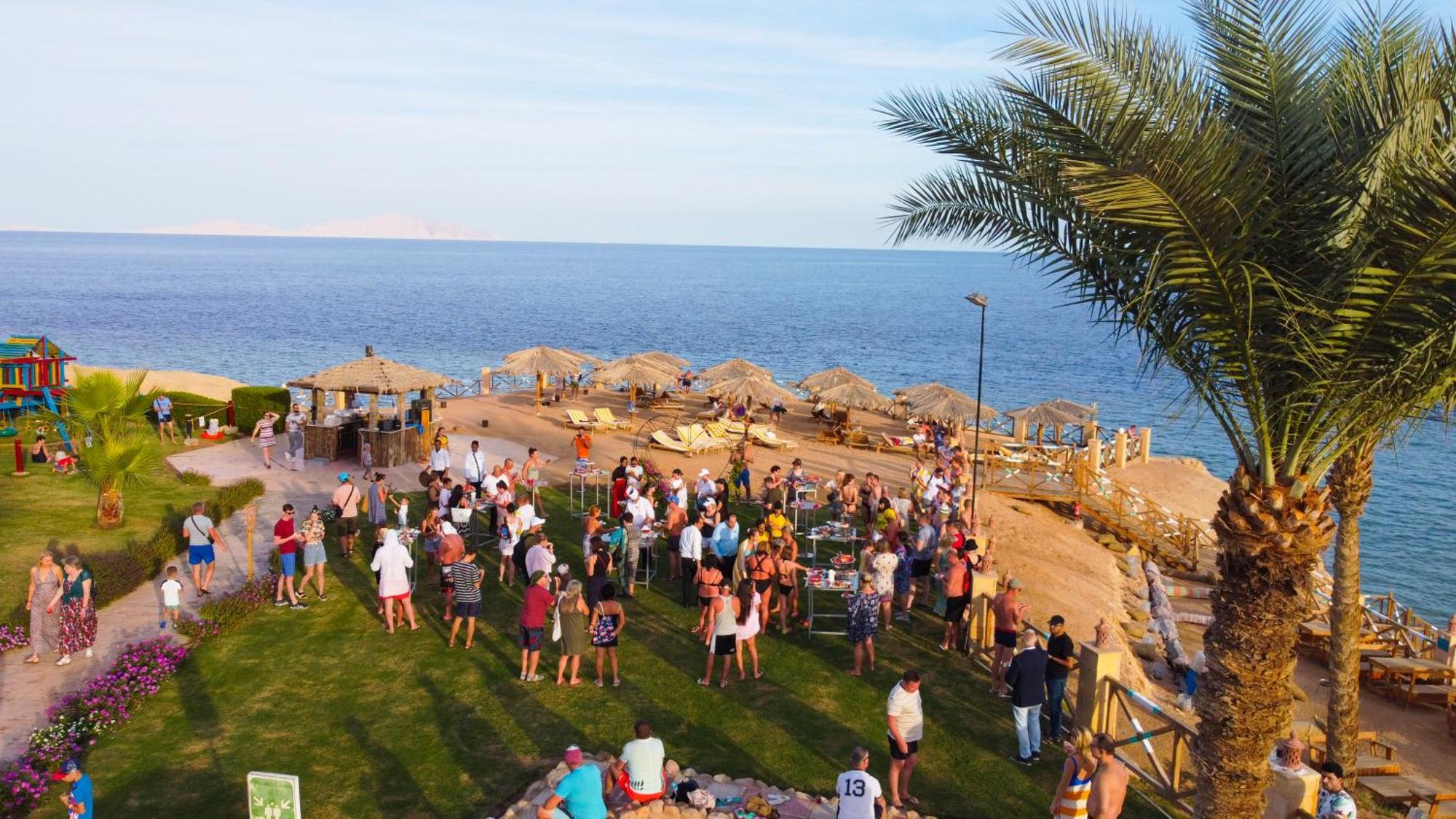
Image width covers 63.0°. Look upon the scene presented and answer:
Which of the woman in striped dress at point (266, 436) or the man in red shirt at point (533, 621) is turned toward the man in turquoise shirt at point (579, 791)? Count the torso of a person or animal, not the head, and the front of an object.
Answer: the woman in striped dress

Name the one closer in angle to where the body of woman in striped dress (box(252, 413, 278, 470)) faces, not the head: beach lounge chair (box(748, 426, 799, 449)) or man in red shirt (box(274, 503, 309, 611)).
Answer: the man in red shirt

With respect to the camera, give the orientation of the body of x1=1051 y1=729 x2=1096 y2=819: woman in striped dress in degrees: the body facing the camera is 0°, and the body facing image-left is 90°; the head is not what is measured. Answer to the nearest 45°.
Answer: approximately 135°

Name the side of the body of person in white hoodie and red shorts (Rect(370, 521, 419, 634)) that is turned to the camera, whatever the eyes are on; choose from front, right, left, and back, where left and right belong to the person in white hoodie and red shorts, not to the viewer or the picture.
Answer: back

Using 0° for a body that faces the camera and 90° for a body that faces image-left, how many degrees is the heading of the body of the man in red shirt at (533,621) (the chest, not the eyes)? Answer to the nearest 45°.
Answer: approximately 225°

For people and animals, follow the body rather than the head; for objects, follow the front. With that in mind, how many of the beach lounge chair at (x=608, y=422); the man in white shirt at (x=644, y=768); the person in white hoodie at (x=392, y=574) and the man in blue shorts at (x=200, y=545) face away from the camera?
3

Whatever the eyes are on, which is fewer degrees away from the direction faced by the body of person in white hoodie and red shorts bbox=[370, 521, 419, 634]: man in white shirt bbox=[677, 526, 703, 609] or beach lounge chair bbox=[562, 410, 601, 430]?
the beach lounge chair

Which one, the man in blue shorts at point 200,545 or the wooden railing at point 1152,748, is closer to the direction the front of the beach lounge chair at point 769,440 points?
the wooden railing
